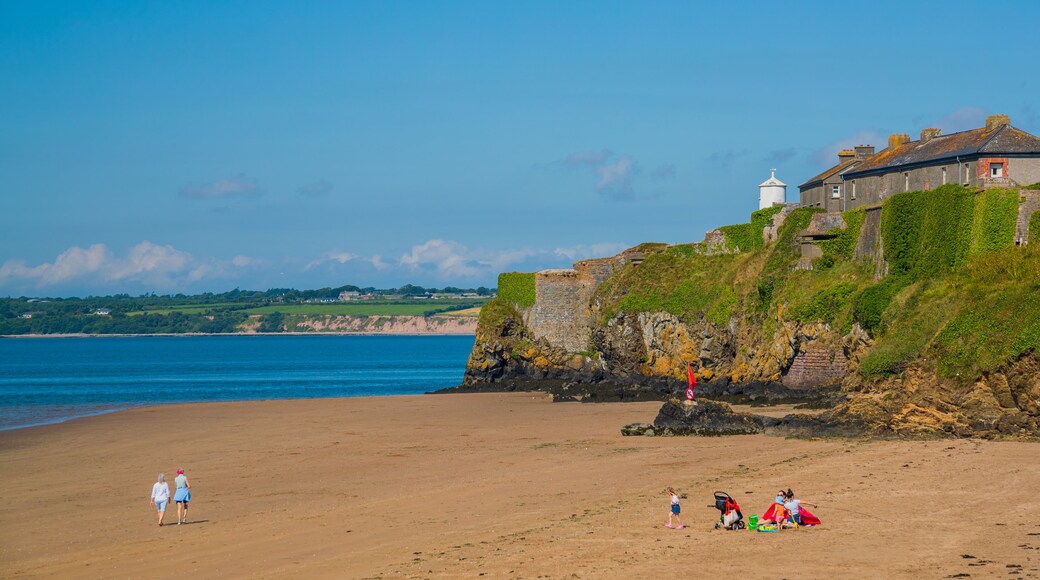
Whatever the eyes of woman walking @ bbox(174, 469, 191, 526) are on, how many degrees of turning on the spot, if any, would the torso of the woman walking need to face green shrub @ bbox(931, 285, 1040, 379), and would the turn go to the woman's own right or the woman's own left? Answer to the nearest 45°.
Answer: approximately 90° to the woman's own right

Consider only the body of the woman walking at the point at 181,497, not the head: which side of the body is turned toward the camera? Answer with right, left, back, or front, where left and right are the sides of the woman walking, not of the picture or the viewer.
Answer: back

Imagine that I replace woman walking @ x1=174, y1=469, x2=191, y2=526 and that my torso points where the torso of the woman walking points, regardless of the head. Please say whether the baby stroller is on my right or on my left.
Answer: on my right

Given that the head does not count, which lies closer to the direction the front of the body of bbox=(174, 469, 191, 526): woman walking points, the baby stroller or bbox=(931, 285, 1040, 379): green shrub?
the green shrub

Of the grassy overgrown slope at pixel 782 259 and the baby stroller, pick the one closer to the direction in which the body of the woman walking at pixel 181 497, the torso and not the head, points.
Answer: the grassy overgrown slope

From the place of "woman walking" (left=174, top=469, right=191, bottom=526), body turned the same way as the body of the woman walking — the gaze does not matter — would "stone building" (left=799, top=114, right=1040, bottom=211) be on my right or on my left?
on my right

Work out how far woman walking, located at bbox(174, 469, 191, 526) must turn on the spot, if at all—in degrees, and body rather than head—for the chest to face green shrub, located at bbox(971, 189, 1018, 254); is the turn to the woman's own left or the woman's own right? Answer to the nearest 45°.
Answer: approximately 90° to the woman's own right

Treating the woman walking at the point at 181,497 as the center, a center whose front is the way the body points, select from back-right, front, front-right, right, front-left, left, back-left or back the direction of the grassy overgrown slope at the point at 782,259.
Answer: front-right

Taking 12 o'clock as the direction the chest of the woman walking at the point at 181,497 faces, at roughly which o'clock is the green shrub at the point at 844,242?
The green shrub is roughly at 2 o'clock from the woman walking.

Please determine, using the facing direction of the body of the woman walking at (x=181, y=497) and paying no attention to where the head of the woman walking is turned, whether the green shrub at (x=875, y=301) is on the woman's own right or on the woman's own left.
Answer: on the woman's own right
